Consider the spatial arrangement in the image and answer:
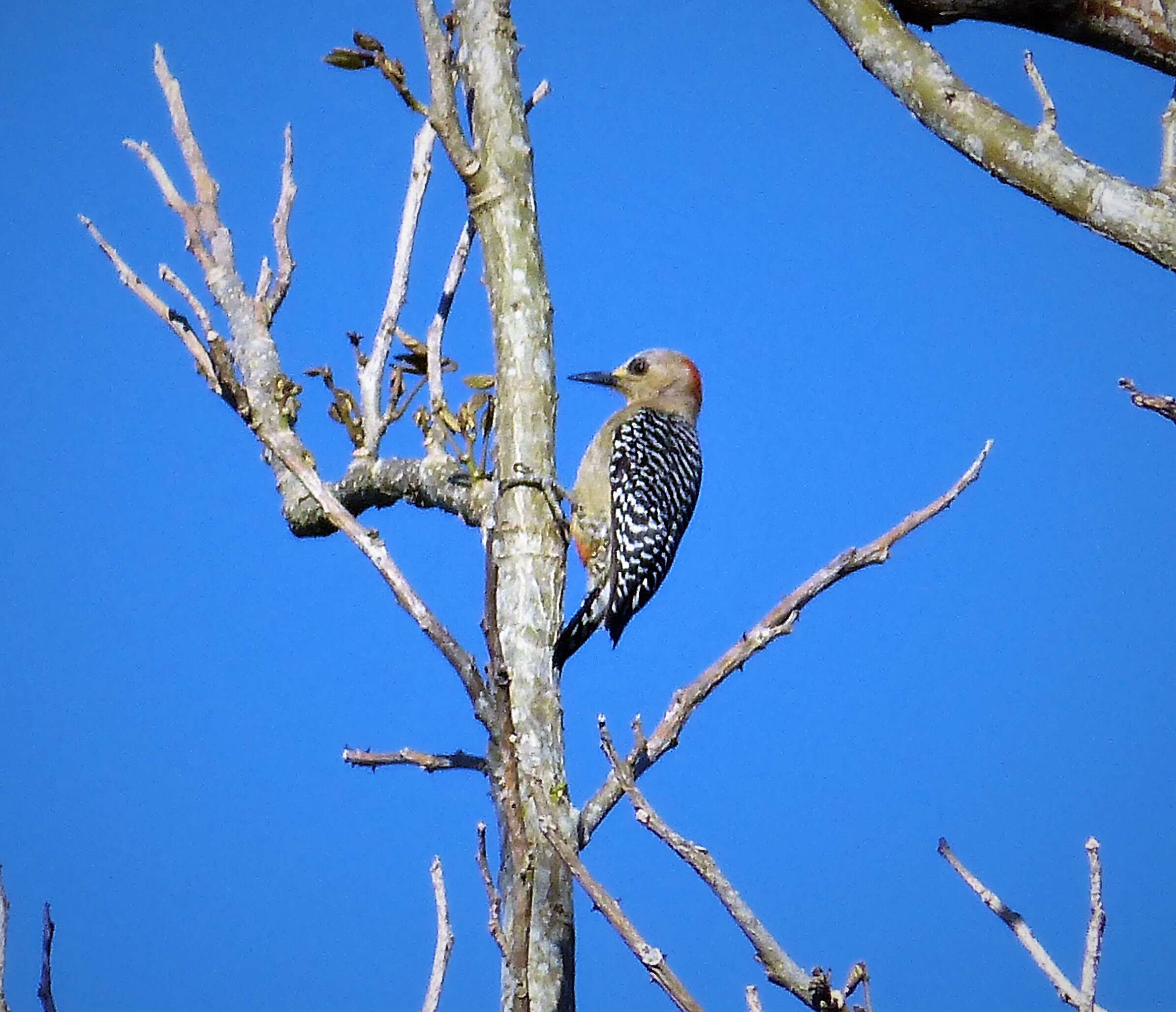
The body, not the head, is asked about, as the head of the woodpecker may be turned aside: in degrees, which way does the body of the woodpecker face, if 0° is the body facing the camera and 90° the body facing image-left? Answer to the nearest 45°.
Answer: approximately 90°
